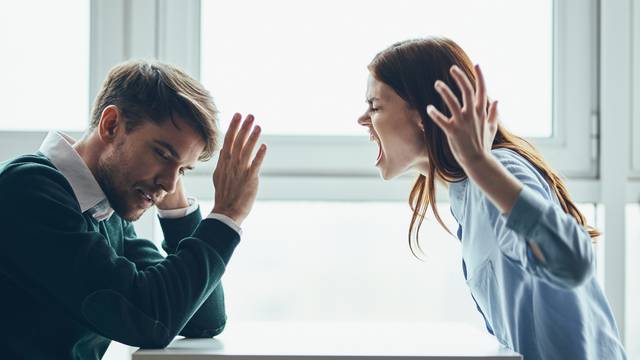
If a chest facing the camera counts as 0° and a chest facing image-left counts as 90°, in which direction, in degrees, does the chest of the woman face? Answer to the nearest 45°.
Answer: approximately 90°

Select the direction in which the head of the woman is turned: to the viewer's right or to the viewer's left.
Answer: to the viewer's left
